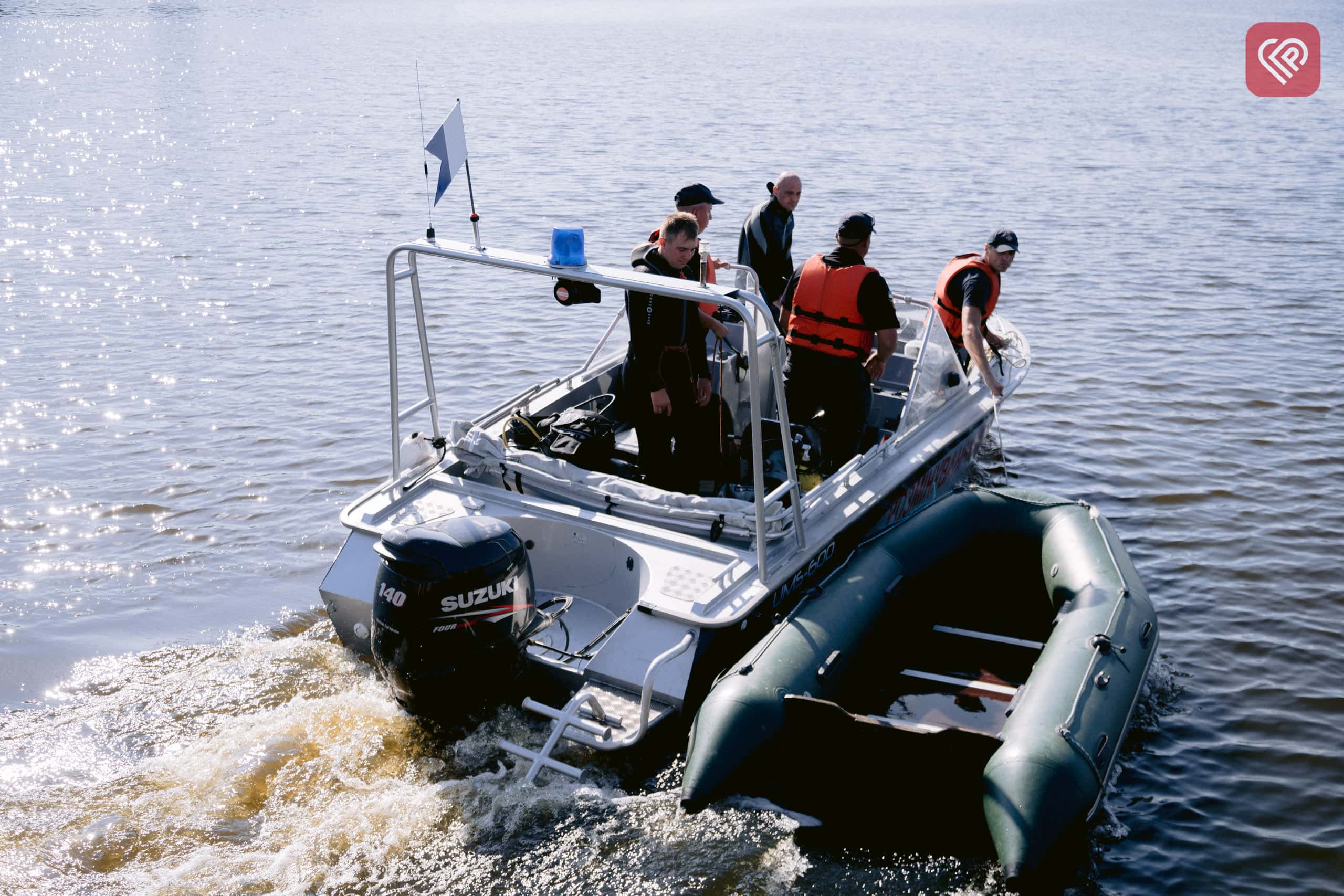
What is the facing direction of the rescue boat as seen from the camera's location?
facing away from the viewer and to the right of the viewer

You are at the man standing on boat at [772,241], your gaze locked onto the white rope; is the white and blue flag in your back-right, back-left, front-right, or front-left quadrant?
back-right

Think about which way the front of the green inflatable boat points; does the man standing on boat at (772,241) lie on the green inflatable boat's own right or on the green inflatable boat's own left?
on the green inflatable boat's own left

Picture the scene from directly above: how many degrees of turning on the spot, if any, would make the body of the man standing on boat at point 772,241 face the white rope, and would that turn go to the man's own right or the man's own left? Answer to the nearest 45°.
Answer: approximately 45° to the man's own left
